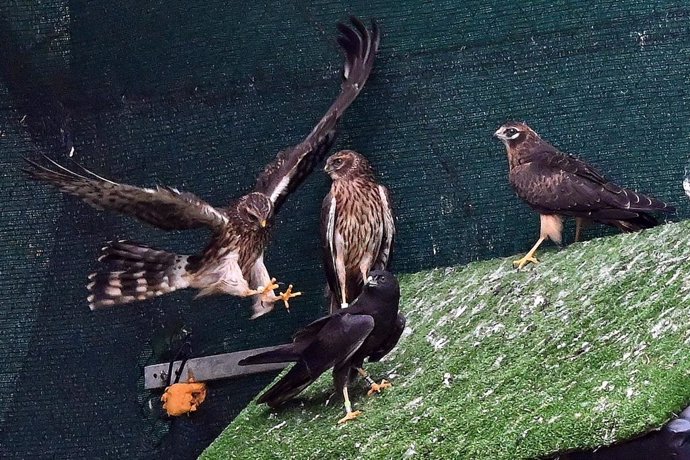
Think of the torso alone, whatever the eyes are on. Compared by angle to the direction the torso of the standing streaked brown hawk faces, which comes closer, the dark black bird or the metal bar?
the dark black bird

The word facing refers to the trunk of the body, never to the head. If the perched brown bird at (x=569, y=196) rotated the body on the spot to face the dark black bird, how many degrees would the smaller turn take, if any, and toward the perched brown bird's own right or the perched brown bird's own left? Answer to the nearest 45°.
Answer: approximately 45° to the perched brown bird's own left

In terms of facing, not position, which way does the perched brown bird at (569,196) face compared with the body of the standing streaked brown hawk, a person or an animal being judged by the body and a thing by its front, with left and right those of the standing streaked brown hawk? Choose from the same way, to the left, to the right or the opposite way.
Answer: to the right

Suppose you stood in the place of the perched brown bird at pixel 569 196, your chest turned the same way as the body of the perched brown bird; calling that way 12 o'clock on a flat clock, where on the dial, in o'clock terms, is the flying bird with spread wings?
The flying bird with spread wings is roughly at 12 o'clock from the perched brown bird.

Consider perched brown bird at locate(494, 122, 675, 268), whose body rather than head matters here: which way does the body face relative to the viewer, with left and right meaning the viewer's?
facing to the left of the viewer

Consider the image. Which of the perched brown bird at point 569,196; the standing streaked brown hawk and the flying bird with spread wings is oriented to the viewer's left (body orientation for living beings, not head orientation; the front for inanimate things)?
the perched brown bird

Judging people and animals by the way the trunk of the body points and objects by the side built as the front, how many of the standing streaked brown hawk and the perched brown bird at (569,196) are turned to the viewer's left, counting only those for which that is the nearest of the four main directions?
1

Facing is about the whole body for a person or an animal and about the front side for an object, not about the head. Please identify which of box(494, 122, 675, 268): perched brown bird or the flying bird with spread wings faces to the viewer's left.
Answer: the perched brown bird

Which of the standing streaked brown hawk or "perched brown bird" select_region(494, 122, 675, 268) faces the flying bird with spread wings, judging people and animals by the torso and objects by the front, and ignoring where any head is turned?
the perched brown bird

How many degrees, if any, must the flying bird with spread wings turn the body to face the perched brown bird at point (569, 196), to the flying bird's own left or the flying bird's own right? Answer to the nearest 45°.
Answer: approximately 45° to the flying bird's own left

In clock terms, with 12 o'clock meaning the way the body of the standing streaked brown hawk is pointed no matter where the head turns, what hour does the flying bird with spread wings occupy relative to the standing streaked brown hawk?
The flying bird with spread wings is roughly at 3 o'clock from the standing streaked brown hawk.
